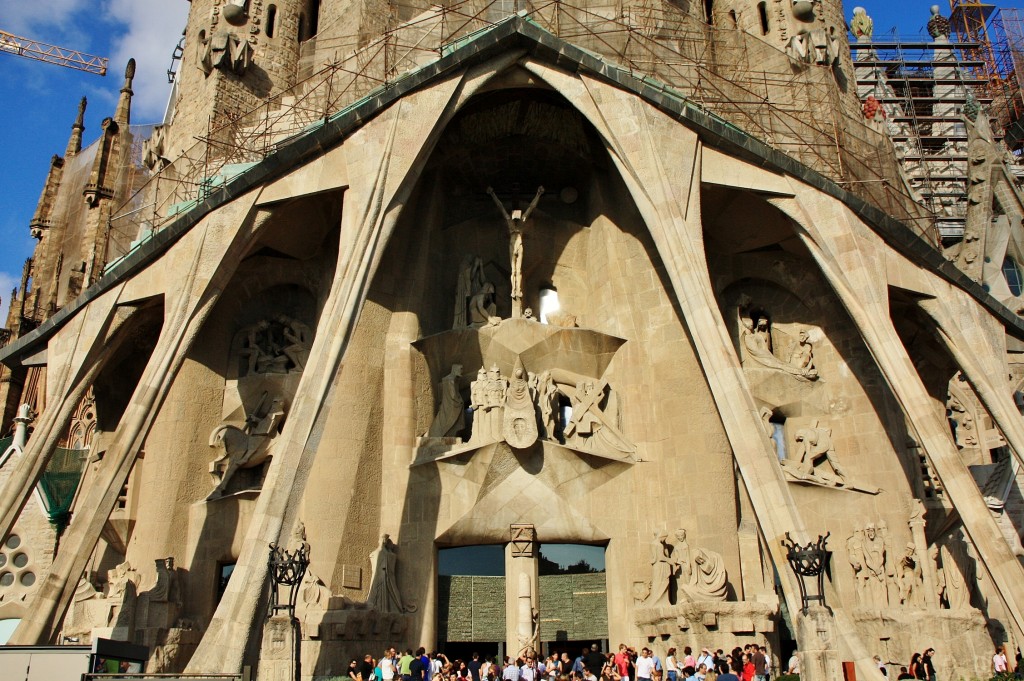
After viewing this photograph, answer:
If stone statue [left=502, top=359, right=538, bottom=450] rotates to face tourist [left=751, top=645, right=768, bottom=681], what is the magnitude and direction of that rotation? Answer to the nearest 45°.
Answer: approximately 45° to its left

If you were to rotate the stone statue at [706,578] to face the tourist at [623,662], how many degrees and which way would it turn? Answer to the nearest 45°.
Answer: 0° — it already faces them

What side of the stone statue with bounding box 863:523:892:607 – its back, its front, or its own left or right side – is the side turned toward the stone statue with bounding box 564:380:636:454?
right

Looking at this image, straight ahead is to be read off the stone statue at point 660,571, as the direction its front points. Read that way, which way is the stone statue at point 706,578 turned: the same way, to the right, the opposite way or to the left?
to the right

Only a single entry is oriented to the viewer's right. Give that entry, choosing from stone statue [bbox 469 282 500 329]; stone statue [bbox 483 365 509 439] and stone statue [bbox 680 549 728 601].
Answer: stone statue [bbox 469 282 500 329]

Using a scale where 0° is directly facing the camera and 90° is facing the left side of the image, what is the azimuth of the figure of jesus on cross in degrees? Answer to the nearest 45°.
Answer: approximately 0°

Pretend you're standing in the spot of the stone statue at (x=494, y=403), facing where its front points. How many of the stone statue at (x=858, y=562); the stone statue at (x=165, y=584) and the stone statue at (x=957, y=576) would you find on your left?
2

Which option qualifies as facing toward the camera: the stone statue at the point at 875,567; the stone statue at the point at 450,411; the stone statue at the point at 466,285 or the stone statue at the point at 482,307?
the stone statue at the point at 875,567
